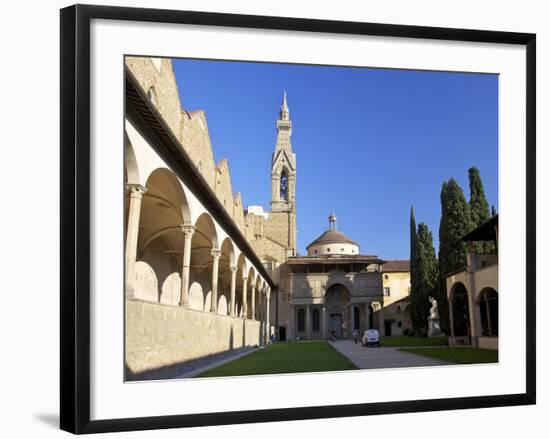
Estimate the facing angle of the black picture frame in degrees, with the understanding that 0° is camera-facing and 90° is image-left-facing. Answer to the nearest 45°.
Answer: approximately 315°

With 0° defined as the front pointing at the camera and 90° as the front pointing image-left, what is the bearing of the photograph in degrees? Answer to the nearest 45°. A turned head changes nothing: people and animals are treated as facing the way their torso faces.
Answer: approximately 315°
